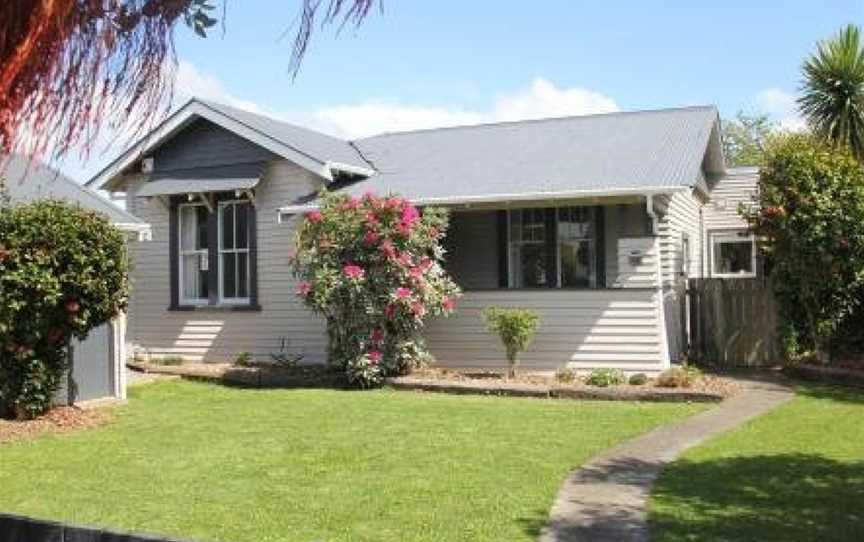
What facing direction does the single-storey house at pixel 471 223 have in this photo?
toward the camera

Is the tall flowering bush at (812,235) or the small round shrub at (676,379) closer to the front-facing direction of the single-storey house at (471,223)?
the small round shrub

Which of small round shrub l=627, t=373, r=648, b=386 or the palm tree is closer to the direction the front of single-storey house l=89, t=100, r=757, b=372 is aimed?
the small round shrub

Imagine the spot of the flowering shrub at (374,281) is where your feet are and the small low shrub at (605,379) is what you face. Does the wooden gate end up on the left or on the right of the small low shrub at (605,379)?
left

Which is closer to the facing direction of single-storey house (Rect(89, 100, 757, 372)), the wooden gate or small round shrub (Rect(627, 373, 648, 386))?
the small round shrub

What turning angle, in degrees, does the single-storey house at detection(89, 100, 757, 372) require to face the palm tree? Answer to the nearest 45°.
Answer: approximately 90° to its left

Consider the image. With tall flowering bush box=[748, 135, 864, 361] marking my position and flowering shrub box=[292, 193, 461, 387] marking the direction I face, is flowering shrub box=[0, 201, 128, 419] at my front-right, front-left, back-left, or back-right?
front-left

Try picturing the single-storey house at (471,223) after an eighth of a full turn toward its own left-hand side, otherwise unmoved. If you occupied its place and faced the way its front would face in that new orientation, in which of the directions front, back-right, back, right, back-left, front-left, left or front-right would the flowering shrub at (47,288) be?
right

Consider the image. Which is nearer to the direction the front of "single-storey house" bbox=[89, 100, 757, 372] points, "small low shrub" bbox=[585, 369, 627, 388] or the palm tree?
the small low shrub

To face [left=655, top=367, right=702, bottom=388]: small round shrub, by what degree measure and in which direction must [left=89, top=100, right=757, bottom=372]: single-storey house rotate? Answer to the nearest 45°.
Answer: approximately 45° to its left

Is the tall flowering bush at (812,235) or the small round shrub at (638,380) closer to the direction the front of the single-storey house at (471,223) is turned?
the small round shrub

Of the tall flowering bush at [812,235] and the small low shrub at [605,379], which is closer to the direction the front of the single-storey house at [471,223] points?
the small low shrub

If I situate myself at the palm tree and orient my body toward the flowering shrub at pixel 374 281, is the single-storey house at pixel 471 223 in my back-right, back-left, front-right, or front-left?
front-right

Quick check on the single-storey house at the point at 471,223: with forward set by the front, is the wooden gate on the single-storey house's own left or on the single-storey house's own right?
on the single-storey house's own left

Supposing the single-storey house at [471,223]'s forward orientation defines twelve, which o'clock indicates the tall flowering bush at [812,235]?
The tall flowering bush is roughly at 10 o'clock from the single-storey house.
